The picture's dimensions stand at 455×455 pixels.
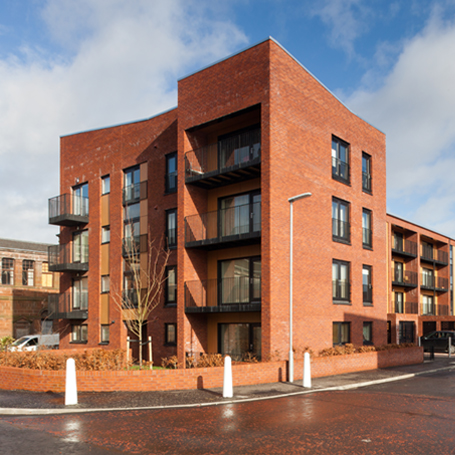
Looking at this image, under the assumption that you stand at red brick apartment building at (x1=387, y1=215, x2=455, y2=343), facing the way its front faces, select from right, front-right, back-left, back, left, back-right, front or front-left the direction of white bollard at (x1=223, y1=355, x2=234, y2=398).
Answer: front-right

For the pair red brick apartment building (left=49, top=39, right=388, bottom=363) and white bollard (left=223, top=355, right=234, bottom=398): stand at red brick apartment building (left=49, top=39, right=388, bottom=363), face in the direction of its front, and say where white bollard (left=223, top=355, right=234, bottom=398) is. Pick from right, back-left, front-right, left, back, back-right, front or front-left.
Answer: front-left

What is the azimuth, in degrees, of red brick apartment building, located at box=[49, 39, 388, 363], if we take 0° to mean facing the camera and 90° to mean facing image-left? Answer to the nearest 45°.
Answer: approximately 45°

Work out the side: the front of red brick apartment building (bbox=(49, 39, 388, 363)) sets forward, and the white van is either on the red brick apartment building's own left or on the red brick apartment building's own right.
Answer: on the red brick apartment building's own right

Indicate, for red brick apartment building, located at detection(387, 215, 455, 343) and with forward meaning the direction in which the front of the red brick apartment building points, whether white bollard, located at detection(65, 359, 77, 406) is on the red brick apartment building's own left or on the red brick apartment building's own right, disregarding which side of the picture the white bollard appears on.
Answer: on the red brick apartment building's own right

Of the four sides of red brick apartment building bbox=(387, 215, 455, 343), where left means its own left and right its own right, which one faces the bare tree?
right

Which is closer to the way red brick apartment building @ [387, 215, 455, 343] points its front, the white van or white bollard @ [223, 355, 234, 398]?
the white bollard
